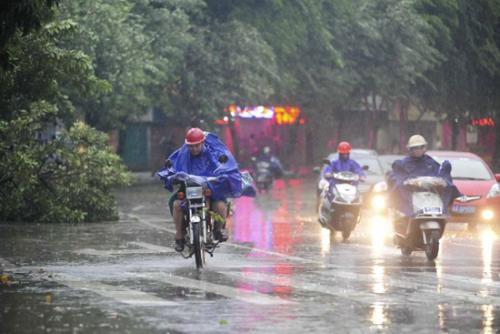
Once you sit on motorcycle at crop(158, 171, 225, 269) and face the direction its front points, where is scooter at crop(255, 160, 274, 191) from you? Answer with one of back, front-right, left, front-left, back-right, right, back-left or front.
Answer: back

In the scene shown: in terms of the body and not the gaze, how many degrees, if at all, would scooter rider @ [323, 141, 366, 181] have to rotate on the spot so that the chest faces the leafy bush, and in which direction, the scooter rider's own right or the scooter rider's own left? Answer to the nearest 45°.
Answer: approximately 90° to the scooter rider's own right

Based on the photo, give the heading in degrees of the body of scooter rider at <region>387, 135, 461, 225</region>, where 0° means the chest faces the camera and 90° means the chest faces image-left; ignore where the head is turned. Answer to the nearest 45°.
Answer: approximately 0°
